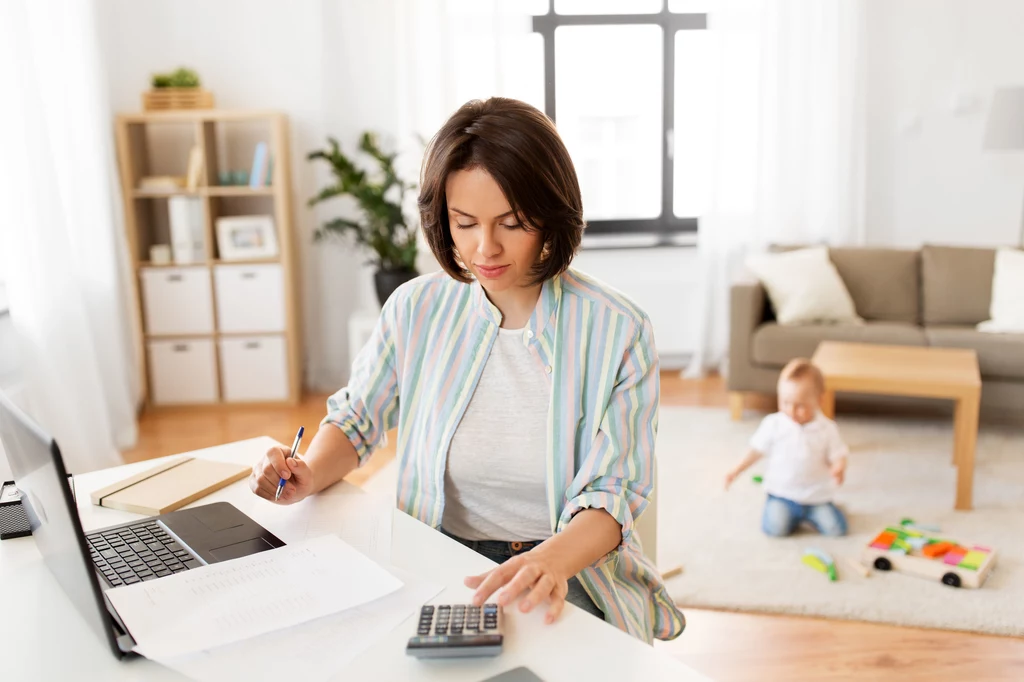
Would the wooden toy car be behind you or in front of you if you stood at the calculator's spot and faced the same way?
in front

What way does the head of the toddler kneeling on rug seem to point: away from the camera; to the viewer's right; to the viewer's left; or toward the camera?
toward the camera

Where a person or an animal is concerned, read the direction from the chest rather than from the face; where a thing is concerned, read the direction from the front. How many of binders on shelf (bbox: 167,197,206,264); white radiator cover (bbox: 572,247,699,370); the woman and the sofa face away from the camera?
0

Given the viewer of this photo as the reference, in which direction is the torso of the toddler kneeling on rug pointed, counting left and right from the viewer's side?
facing the viewer

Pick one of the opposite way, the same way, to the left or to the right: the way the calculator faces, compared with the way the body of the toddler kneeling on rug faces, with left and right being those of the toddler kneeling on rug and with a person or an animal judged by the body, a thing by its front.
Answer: the opposite way

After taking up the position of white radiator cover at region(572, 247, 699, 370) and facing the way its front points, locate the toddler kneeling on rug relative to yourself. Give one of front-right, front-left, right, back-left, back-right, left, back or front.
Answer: front

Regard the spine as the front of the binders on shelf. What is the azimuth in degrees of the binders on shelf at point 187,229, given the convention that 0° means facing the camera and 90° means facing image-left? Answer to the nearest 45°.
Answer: approximately 0°

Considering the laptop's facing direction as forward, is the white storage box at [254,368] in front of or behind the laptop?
in front

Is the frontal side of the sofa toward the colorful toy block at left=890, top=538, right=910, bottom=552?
yes

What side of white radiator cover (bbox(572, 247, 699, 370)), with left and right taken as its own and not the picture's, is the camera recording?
front

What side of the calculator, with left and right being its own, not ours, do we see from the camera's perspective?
back

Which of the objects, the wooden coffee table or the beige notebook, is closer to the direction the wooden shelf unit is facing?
the beige notebook

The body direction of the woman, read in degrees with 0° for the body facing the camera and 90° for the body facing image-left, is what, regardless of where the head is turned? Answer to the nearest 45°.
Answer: approximately 45°

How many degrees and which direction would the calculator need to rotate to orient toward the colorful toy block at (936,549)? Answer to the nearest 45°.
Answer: approximately 45° to its right

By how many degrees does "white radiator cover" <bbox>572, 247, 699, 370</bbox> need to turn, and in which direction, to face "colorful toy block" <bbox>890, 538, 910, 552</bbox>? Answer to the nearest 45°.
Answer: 0° — it already faces it
